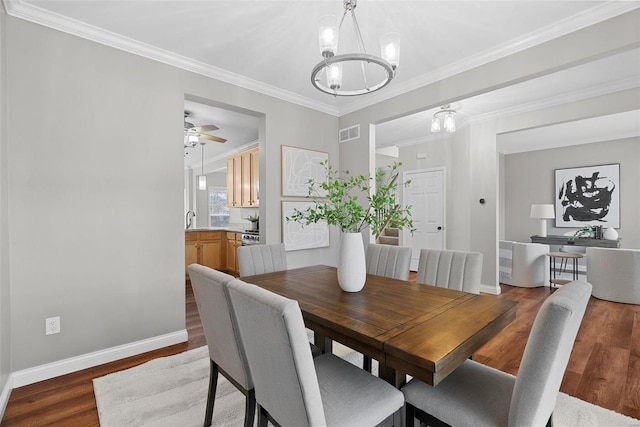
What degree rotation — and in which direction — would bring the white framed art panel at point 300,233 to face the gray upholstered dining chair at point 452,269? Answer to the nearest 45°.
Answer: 0° — it already faces it

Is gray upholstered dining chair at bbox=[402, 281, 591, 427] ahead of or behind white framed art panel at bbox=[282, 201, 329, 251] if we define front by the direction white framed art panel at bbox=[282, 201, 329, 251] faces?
ahead

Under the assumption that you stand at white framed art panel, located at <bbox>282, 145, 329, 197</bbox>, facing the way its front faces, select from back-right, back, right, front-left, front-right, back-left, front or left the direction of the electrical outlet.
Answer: right

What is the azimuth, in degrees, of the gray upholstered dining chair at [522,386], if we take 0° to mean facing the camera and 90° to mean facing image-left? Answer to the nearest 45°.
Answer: approximately 135°

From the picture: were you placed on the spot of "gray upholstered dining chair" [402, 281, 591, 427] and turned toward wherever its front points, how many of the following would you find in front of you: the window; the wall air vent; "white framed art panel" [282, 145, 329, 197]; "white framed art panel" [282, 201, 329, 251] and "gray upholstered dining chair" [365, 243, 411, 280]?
5

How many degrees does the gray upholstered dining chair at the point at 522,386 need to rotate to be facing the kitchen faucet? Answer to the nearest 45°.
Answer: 0° — it already faces it

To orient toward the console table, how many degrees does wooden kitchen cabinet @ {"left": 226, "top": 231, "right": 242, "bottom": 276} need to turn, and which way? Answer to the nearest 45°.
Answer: approximately 135° to its left

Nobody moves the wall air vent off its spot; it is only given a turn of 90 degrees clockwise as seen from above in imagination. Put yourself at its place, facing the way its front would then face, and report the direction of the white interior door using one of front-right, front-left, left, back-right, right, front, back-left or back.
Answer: right
